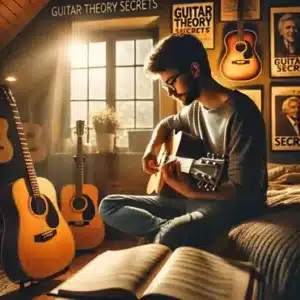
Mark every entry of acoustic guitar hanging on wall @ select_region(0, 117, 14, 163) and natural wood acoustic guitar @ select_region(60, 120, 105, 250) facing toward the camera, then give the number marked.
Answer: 2

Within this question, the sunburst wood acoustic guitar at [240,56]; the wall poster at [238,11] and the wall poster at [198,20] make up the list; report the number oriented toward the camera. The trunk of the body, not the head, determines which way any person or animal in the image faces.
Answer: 3

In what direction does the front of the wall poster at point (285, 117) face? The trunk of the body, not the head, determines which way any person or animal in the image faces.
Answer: toward the camera

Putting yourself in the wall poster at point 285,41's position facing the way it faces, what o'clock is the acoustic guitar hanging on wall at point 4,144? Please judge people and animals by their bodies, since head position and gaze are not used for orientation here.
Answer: The acoustic guitar hanging on wall is roughly at 2 o'clock from the wall poster.

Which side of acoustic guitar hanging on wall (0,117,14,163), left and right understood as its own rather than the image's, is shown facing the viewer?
front

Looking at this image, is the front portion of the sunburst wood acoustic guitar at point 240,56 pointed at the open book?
yes

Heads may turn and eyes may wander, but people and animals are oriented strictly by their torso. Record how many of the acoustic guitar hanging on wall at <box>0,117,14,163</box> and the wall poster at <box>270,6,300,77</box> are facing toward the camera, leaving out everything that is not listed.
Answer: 2

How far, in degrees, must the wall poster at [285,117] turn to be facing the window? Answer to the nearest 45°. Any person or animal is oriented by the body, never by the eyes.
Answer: approximately 90° to its right

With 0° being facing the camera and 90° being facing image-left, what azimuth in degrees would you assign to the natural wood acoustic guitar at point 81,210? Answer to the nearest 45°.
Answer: approximately 0°

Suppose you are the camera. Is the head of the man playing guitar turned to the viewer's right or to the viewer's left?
to the viewer's left

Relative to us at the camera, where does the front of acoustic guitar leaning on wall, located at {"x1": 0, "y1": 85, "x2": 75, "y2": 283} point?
facing the viewer and to the right of the viewer

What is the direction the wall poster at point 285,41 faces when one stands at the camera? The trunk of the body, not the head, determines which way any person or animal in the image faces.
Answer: facing the viewer
